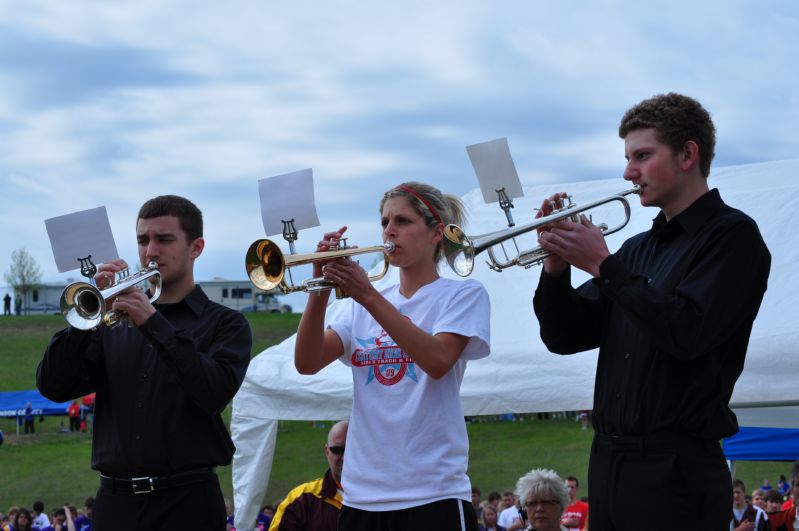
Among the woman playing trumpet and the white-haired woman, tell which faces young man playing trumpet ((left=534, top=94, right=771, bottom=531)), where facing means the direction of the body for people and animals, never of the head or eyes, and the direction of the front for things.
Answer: the white-haired woman

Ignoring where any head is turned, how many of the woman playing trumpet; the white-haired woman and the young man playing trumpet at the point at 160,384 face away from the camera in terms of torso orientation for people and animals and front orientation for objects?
0

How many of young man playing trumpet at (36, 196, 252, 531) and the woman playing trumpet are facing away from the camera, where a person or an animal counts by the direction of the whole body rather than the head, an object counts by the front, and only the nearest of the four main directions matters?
0

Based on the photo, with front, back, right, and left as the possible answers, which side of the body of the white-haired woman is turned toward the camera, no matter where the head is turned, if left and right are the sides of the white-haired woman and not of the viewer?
front

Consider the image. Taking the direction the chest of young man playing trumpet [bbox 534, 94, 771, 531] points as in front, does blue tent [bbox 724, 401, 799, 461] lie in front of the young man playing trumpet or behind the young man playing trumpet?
behind

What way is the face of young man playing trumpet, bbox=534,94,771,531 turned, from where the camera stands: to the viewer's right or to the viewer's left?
to the viewer's left

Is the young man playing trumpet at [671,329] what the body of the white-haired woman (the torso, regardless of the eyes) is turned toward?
yes

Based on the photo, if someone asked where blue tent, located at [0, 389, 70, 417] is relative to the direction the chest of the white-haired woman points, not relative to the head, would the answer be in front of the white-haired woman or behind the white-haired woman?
behind

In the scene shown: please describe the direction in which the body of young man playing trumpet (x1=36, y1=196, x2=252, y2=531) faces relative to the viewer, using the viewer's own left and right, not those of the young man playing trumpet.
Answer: facing the viewer and to the left of the viewer

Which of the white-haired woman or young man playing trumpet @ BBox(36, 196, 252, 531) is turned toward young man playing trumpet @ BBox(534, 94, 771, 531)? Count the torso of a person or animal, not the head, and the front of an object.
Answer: the white-haired woman

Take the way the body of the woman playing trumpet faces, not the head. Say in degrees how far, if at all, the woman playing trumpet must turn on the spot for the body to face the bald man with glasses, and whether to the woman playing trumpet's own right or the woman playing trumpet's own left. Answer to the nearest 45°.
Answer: approximately 135° to the woman playing trumpet's own right

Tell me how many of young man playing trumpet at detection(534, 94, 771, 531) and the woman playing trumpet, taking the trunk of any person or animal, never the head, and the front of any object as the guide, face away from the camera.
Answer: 0

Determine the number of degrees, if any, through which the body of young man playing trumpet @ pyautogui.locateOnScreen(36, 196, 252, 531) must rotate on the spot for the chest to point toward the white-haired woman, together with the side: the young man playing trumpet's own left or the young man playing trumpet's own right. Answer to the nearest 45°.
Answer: approximately 180°

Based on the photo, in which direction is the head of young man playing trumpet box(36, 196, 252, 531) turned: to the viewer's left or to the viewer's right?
to the viewer's left

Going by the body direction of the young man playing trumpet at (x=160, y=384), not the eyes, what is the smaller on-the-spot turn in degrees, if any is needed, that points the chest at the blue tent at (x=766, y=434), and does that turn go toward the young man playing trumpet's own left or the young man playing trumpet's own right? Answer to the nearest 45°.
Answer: approximately 180°
